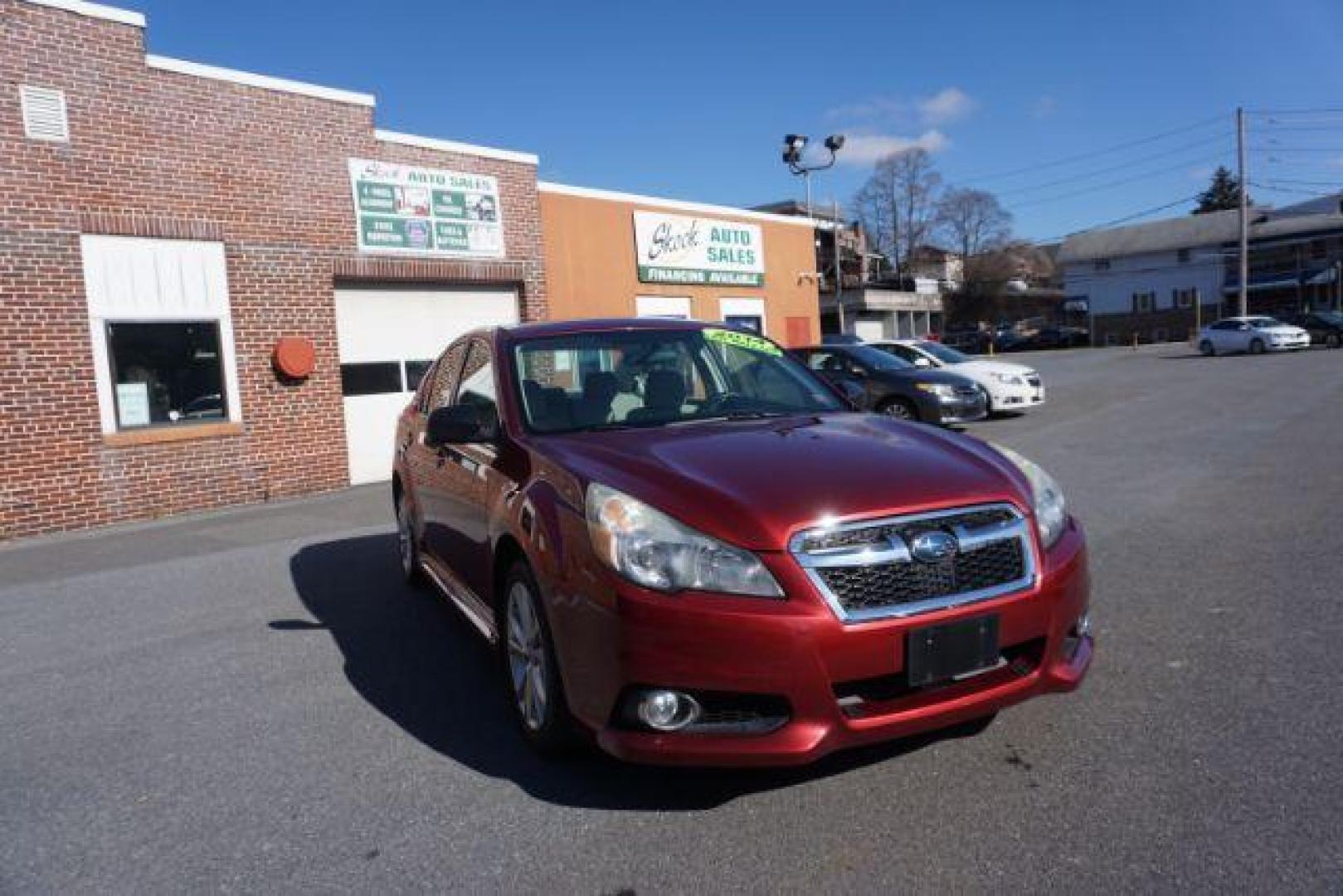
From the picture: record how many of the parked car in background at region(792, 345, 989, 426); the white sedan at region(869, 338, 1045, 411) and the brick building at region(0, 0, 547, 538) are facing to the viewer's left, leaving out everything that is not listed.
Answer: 0

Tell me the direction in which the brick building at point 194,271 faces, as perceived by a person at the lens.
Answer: facing the viewer and to the right of the viewer

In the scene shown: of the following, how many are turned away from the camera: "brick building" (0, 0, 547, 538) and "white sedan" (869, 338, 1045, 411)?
0

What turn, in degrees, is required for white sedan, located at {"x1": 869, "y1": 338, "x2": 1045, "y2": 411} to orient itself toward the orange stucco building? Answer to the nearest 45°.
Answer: approximately 135° to its right

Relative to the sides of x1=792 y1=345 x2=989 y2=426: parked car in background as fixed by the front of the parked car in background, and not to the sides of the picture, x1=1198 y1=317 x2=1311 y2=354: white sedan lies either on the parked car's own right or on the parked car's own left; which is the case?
on the parked car's own left

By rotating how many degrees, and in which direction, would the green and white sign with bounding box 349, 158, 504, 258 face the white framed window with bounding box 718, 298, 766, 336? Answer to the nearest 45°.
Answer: approximately 90° to its left

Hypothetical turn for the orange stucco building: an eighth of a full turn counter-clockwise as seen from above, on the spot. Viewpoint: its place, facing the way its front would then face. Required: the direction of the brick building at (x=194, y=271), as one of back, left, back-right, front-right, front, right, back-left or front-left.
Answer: back-right

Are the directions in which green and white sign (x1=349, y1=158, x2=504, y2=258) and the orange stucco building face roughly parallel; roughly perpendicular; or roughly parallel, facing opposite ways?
roughly parallel

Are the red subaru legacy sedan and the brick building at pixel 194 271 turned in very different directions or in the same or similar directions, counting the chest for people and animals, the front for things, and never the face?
same or similar directions

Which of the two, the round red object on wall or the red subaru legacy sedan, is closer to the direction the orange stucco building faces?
the red subaru legacy sedan

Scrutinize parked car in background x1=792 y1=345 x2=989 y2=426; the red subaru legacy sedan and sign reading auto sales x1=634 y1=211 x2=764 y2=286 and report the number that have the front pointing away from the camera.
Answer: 0

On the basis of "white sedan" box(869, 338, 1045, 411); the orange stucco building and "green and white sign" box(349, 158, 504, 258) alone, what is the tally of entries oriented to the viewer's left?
0

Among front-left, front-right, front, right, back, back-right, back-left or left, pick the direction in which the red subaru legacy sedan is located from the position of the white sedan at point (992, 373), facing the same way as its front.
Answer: front-right

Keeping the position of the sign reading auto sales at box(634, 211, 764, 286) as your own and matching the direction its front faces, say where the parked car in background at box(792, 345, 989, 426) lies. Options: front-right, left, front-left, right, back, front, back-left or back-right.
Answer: front

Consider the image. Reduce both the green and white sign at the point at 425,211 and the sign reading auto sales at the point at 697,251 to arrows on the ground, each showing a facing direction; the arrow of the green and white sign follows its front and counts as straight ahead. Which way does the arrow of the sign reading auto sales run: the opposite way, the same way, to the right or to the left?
the same way

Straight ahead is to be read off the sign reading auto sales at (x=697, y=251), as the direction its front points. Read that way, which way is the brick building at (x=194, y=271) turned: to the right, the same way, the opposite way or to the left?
the same way

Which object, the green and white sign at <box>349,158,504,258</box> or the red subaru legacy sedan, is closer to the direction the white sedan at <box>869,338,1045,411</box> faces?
the red subaru legacy sedan

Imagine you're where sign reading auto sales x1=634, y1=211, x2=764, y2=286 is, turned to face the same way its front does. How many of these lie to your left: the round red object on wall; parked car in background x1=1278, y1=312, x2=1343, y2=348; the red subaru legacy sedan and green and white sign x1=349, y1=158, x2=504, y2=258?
1
